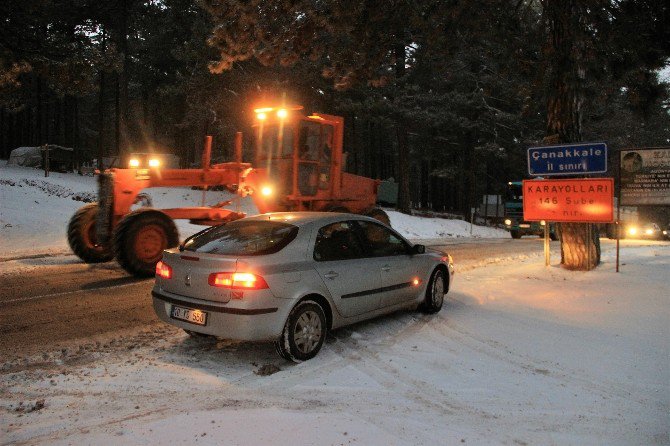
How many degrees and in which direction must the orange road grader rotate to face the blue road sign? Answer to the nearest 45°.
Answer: approximately 135° to its left

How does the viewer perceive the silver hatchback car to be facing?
facing away from the viewer and to the right of the viewer

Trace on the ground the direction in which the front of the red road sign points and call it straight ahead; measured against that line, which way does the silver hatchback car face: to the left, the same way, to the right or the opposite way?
the opposite way

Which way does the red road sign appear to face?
toward the camera

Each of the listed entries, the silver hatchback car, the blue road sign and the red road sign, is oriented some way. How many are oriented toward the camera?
2

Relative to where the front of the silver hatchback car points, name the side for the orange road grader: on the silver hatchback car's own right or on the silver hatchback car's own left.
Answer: on the silver hatchback car's own left

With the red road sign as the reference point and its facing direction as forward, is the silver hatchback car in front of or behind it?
in front

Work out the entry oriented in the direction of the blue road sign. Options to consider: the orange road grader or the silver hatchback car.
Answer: the silver hatchback car

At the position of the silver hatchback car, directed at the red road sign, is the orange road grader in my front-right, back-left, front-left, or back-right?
front-left

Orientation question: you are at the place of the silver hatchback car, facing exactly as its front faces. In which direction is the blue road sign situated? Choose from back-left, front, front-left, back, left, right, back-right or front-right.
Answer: front

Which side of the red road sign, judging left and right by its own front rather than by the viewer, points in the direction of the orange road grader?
right

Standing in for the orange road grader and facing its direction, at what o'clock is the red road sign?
The red road sign is roughly at 8 o'clock from the orange road grader.

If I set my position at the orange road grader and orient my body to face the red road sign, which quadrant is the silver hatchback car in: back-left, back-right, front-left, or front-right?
front-right

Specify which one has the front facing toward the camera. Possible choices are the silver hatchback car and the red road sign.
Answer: the red road sign

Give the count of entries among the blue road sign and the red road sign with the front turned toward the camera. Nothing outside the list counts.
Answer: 2

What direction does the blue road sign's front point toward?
toward the camera
